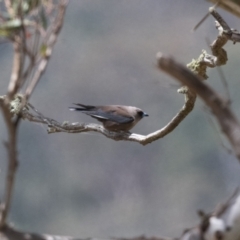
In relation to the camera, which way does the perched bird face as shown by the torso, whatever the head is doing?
to the viewer's right
